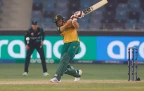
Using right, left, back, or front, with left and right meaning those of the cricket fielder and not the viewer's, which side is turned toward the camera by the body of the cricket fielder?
front

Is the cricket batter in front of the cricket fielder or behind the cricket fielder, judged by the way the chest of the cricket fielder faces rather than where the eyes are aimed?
in front
